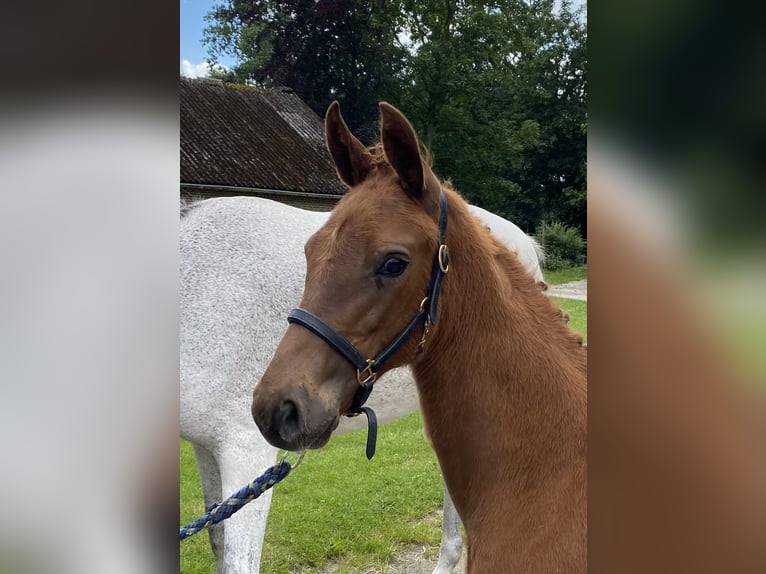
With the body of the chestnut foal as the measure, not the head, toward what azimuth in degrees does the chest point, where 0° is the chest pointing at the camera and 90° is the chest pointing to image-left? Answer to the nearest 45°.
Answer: approximately 45°

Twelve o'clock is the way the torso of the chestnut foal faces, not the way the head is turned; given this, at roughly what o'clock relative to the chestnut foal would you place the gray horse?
The gray horse is roughly at 3 o'clock from the chestnut foal.
